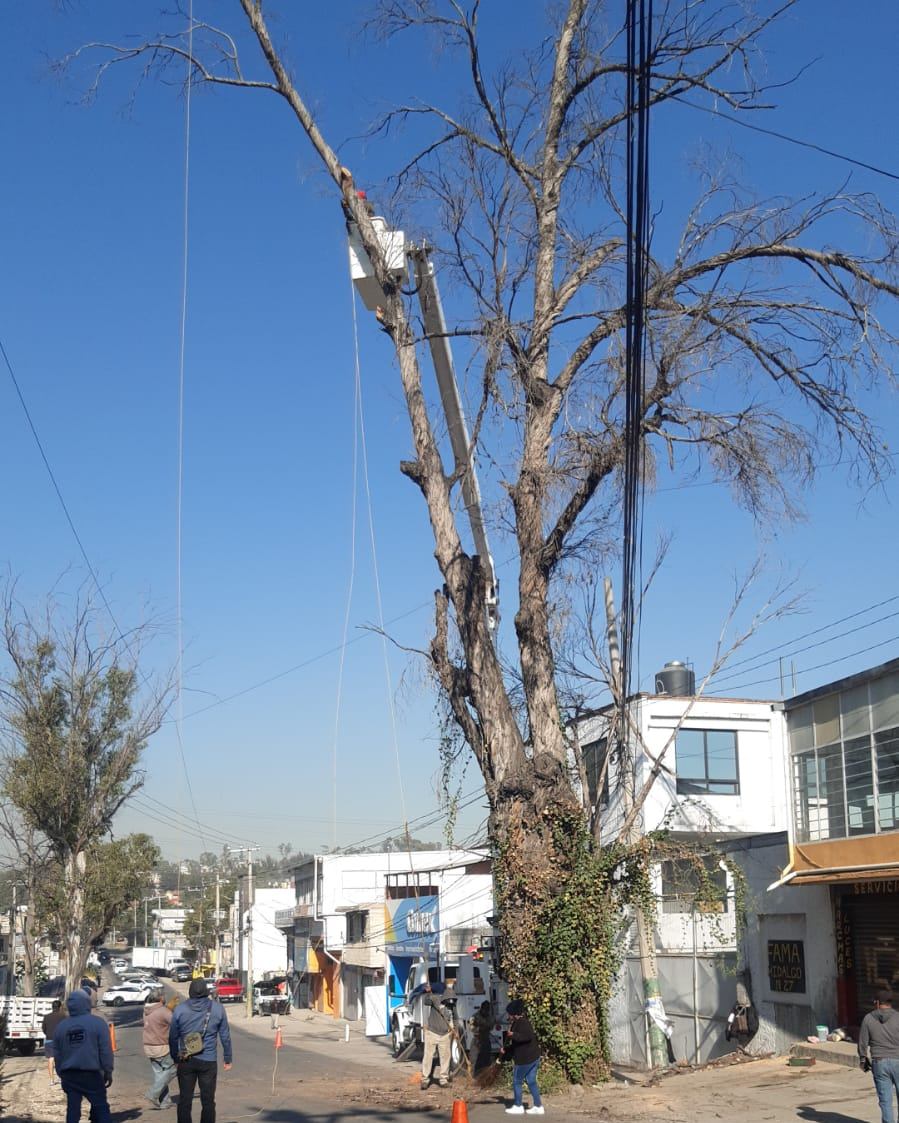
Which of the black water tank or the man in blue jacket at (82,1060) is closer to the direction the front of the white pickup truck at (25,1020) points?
the black water tank

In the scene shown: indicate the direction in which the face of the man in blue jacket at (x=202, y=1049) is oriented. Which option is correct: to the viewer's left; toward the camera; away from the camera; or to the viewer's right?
away from the camera

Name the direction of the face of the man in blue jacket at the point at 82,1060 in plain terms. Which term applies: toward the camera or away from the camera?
away from the camera

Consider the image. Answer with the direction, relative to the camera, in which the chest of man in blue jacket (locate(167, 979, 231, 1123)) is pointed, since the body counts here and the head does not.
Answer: away from the camera

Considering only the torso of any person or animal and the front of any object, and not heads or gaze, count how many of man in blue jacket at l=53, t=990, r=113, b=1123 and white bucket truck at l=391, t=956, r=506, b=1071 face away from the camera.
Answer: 1

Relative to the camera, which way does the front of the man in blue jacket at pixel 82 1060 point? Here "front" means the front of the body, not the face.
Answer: away from the camera

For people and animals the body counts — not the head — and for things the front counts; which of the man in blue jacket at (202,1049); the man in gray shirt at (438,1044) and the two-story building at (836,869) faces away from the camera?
the man in blue jacket

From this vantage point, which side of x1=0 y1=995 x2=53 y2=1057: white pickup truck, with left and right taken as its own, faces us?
back
